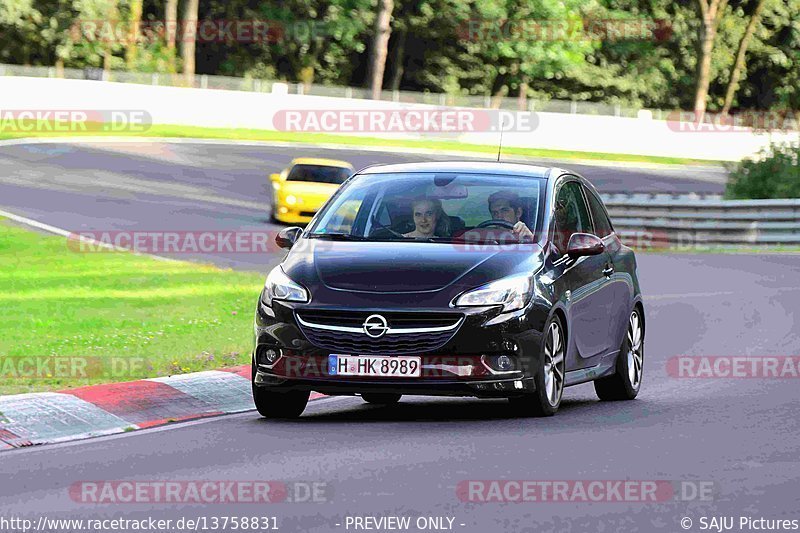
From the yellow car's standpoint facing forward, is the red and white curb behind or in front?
in front

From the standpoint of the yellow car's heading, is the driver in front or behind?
in front

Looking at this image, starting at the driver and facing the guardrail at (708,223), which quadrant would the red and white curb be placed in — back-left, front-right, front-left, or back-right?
back-left

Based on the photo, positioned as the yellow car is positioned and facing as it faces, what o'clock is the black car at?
The black car is roughly at 12 o'clock from the yellow car.

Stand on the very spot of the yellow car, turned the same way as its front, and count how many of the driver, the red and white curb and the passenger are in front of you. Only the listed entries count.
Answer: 3

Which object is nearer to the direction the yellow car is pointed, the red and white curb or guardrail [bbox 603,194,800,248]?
the red and white curb

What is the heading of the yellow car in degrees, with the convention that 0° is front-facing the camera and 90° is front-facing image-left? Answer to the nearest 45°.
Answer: approximately 0°

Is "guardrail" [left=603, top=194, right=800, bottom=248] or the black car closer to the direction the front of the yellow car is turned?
the black car

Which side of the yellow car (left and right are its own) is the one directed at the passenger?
front

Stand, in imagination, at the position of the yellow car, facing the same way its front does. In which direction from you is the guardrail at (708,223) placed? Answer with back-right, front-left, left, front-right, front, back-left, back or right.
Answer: left
